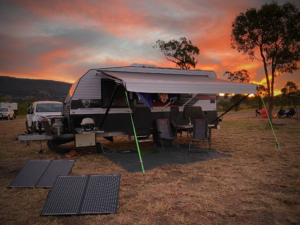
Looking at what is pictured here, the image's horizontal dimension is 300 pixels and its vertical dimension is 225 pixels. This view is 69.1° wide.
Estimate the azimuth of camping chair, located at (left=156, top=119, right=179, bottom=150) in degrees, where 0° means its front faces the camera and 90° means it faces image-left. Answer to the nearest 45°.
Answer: approximately 315°

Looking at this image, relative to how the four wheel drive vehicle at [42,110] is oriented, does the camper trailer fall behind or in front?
in front

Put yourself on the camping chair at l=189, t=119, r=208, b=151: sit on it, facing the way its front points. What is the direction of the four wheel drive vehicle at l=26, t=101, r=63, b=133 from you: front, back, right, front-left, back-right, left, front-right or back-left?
right

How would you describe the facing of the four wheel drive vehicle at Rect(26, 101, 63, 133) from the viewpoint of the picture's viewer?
facing the viewer and to the right of the viewer

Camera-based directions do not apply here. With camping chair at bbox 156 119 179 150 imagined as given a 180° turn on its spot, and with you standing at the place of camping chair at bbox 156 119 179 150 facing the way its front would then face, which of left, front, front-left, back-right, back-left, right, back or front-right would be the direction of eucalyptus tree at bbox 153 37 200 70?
front-right

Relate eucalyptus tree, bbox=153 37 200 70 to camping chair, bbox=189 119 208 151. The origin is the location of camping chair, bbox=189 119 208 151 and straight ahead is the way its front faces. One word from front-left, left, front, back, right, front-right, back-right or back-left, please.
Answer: back

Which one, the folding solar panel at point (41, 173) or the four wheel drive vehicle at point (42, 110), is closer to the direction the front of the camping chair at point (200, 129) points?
the folding solar panel

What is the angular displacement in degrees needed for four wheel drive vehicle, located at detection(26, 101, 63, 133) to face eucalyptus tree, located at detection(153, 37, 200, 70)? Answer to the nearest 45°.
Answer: approximately 90° to its left

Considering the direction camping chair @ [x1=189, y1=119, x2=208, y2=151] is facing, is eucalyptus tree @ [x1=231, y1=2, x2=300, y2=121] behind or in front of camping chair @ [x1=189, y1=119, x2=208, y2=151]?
behind

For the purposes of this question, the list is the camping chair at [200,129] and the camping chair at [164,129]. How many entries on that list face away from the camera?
0

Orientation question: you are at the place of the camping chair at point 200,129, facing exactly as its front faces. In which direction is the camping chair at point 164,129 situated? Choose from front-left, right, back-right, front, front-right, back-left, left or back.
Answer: right

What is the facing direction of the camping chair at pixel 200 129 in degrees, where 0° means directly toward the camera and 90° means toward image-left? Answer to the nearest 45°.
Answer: approximately 0°
